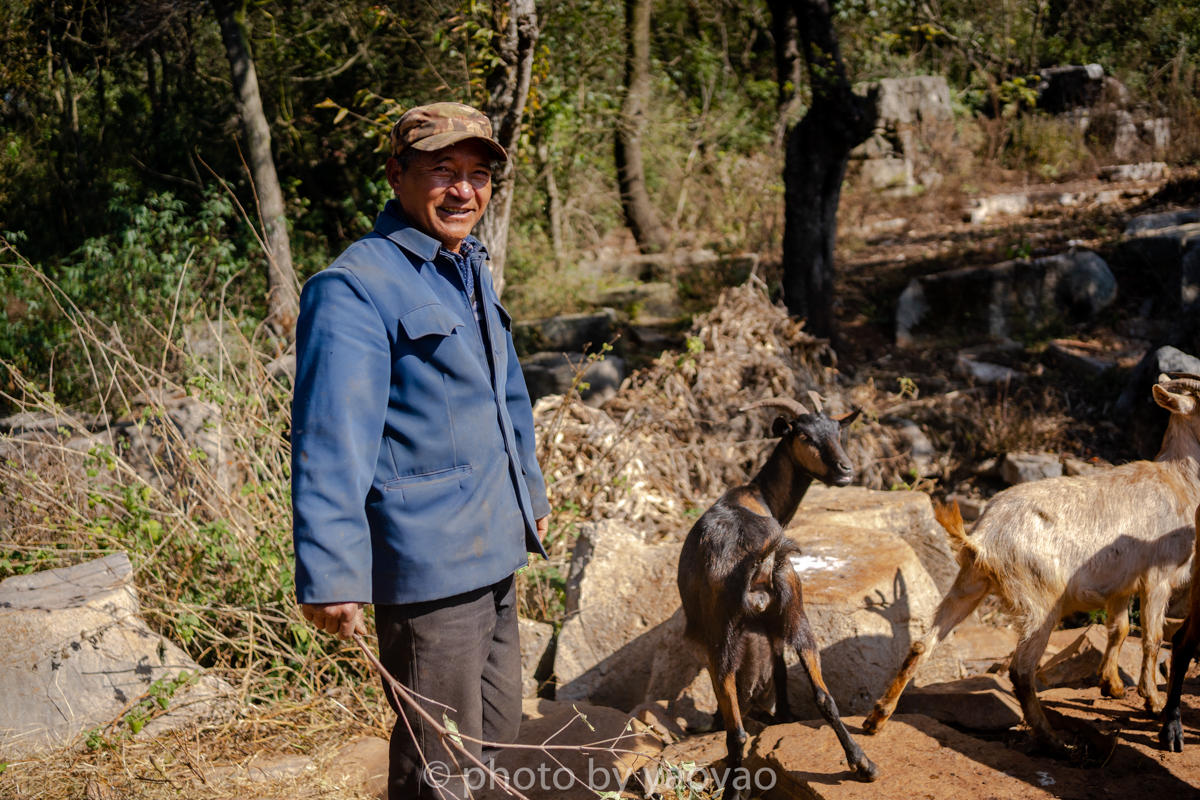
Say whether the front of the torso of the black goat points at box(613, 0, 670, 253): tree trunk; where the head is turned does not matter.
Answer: yes

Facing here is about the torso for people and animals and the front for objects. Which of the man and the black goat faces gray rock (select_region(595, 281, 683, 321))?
the black goat

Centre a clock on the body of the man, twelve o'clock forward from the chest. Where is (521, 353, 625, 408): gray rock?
The gray rock is roughly at 8 o'clock from the man.

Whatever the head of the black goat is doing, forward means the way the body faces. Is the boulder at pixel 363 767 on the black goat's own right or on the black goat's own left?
on the black goat's own left

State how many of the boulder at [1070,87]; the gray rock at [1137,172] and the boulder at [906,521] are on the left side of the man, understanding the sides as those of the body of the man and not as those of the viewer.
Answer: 3

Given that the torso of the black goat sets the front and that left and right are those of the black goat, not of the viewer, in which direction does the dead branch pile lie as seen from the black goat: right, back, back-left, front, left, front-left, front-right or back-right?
front

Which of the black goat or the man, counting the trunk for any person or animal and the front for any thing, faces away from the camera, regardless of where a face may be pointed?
the black goat

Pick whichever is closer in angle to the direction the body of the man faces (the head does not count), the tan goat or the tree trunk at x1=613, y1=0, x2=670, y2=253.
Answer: the tan goat

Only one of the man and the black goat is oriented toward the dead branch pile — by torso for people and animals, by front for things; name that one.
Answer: the black goat

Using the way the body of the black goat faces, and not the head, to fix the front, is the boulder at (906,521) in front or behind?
in front

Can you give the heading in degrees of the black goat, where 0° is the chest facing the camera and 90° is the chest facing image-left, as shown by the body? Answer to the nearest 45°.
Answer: approximately 180°

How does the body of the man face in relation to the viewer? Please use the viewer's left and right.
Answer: facing the viewer and to the right of the viewer

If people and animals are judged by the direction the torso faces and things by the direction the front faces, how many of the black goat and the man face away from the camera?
1

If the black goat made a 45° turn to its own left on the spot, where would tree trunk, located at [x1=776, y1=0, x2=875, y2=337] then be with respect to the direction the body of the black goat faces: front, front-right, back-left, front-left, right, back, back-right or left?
front-right

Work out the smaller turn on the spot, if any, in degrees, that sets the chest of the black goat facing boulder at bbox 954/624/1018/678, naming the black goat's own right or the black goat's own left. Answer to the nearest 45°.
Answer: approximately 45° to the black goat's own right

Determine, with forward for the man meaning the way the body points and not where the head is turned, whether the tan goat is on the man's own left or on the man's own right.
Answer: on the man's own left
